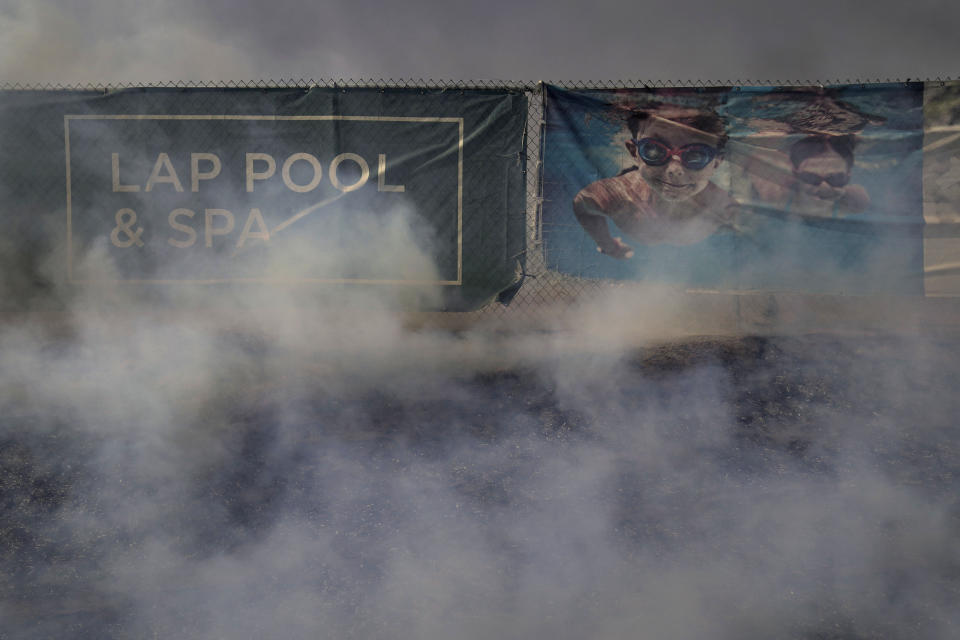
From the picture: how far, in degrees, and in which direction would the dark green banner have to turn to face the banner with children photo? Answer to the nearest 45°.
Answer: approximately 90° to its left

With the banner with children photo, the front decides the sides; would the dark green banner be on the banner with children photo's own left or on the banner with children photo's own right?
on the banner with children photo's own right

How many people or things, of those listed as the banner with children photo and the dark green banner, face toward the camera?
2

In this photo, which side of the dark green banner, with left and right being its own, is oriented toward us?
front

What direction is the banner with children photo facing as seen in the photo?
toward the camera
